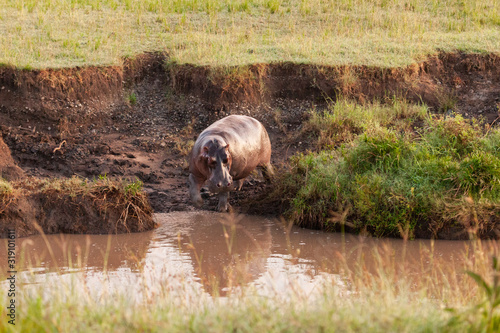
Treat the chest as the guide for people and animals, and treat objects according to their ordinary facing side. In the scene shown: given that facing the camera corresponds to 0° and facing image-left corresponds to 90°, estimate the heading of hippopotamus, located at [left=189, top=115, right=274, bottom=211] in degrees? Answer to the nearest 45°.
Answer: approximately 45°

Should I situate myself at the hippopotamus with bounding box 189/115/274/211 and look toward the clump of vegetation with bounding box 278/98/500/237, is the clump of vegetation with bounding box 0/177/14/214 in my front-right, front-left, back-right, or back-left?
back-right

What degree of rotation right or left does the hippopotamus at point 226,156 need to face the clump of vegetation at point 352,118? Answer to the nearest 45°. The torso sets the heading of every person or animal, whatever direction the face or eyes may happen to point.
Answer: approximately 180°
